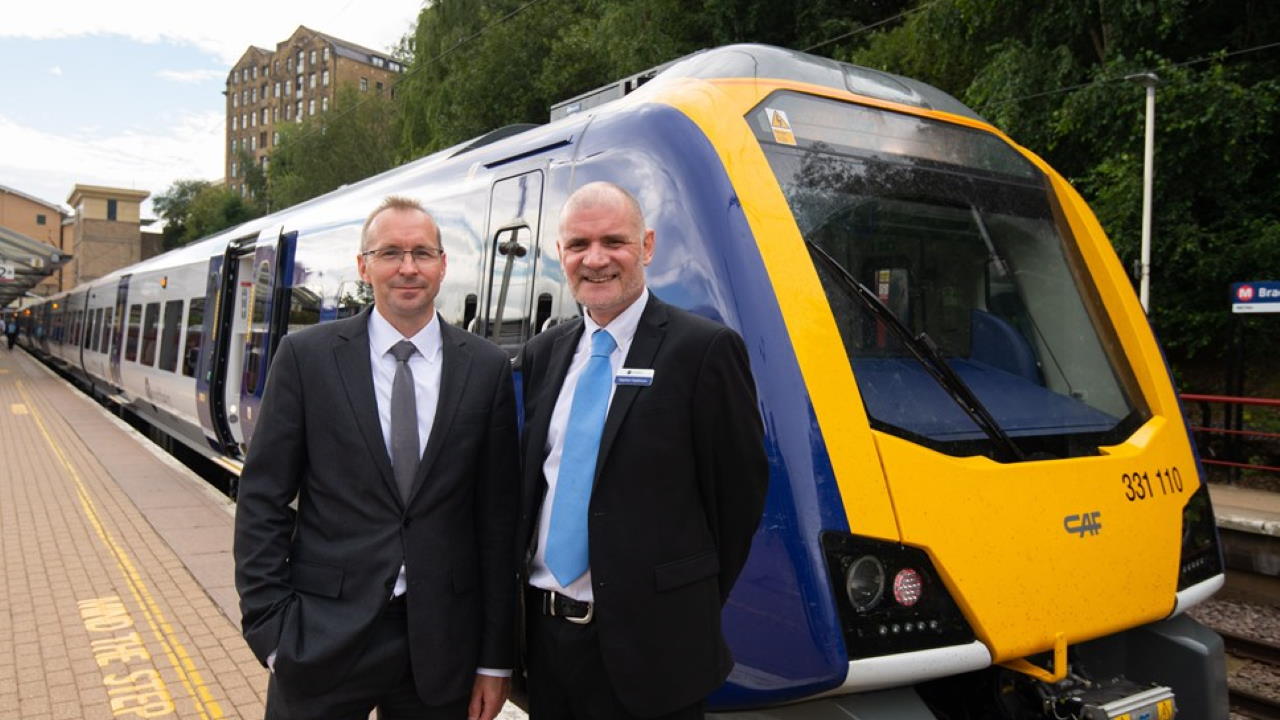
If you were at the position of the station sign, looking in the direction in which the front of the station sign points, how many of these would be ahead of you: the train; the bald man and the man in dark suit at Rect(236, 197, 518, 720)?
3

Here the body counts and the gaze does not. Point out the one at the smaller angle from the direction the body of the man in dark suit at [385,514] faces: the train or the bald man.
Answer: the bald man

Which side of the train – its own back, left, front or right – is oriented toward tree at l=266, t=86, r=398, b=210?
back

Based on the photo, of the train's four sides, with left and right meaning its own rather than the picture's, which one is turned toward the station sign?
left

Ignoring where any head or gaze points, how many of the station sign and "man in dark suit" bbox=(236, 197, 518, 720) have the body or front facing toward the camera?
2

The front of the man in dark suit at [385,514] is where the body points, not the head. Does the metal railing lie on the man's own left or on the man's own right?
on the man's own left

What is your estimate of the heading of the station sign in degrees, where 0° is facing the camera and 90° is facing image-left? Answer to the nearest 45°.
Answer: approximately 0°

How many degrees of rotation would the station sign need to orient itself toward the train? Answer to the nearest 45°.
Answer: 0° — it already faces it

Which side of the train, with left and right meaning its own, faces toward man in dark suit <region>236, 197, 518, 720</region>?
right

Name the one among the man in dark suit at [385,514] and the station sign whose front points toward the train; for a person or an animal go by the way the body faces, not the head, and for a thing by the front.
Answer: the station sign

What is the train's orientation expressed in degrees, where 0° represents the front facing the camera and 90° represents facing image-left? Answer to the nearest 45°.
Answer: approximately 315°
